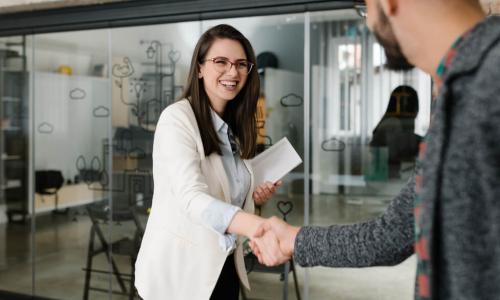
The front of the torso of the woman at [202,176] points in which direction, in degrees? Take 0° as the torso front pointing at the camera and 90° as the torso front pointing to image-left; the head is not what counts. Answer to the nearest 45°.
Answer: approximately 315°

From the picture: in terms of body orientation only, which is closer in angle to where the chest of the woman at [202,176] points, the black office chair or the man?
the man

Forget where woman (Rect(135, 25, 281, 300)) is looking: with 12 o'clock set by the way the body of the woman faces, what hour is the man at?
The man is roughly at 1 o'clock from the woman.

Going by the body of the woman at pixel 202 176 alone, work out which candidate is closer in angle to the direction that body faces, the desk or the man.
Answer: the man

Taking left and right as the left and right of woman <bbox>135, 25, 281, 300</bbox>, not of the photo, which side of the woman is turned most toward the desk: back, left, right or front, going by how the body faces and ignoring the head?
back

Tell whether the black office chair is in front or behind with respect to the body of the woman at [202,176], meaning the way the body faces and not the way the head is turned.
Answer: behind
